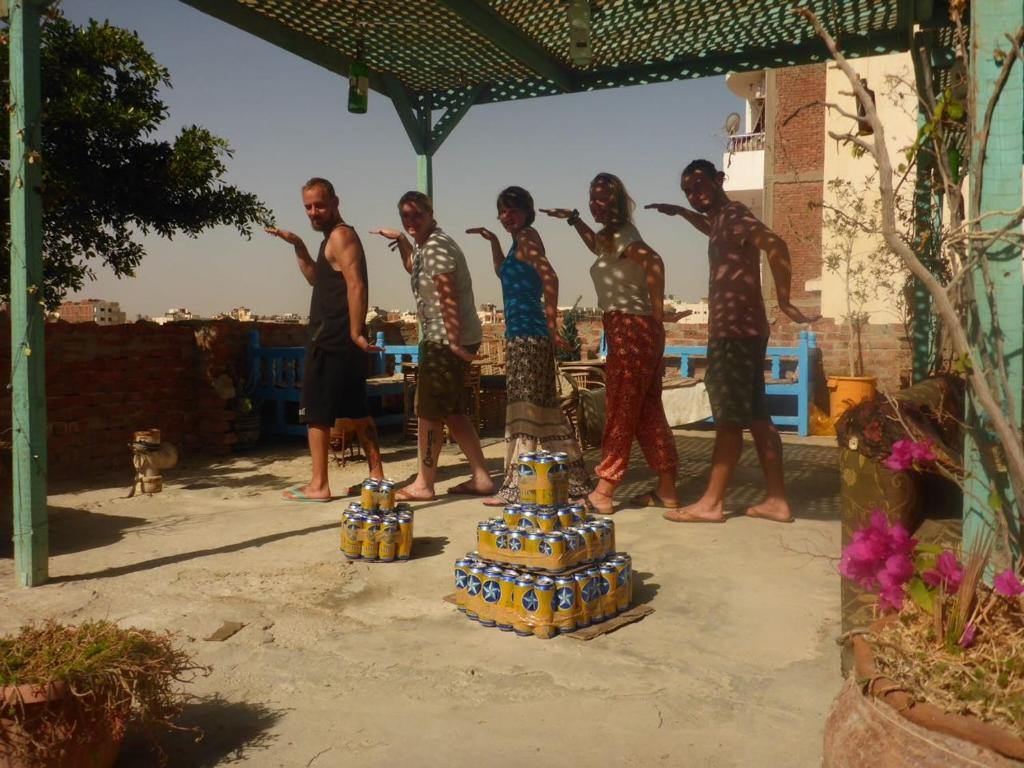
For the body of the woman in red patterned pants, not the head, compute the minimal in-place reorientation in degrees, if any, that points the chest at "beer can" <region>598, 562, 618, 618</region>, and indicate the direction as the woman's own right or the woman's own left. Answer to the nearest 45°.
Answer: approximately 45° to the woman's own left

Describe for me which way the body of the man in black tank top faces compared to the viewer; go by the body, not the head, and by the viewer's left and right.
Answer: facing to the left of the viewer

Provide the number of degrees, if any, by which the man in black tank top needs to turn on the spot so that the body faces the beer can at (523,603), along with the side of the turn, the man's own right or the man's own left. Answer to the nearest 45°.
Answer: approximately 90° to the man's own left

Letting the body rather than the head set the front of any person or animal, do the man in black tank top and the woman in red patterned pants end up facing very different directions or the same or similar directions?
same or similar directions

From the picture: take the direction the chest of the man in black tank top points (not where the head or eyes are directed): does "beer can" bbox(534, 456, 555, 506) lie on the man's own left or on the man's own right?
on the man's own left

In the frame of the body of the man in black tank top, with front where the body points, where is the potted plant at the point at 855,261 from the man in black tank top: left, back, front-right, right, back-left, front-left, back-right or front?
back-right

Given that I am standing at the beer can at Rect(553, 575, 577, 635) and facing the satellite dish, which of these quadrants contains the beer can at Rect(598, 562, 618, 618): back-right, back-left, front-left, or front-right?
front-right

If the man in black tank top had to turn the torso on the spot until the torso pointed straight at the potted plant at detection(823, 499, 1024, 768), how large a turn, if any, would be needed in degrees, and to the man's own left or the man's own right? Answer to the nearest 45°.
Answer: approximately 90° to the man's own left

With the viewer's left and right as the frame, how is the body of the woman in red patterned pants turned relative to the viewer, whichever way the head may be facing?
facing the viewer and to the left of the viewer

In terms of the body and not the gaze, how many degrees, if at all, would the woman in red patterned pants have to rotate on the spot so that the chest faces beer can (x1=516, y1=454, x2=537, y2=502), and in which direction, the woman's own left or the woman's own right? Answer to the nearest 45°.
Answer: approximately 45° to the woman's own left

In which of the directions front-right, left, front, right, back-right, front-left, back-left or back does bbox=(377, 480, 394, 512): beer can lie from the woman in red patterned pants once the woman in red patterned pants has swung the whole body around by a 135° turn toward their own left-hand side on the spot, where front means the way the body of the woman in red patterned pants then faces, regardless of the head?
back-right

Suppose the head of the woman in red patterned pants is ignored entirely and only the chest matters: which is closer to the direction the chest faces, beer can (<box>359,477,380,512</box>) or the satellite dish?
the beer can

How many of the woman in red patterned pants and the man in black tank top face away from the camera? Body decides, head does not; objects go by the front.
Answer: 0

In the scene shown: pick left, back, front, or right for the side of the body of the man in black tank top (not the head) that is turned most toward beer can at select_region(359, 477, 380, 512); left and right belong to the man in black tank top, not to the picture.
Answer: left

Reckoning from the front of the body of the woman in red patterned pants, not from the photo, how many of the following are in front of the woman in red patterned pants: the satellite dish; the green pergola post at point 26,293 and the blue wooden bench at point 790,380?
1

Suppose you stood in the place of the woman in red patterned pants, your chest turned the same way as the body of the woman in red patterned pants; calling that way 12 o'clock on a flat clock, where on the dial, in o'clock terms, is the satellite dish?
The satellite dish is roughly at 5 o'clock from the woman in red patterned pants.

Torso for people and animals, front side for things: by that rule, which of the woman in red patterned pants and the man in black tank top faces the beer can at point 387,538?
the woman in red patterned pants

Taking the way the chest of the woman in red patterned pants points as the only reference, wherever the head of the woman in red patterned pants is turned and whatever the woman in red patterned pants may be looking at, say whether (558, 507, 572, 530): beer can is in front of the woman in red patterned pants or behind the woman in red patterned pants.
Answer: in front
